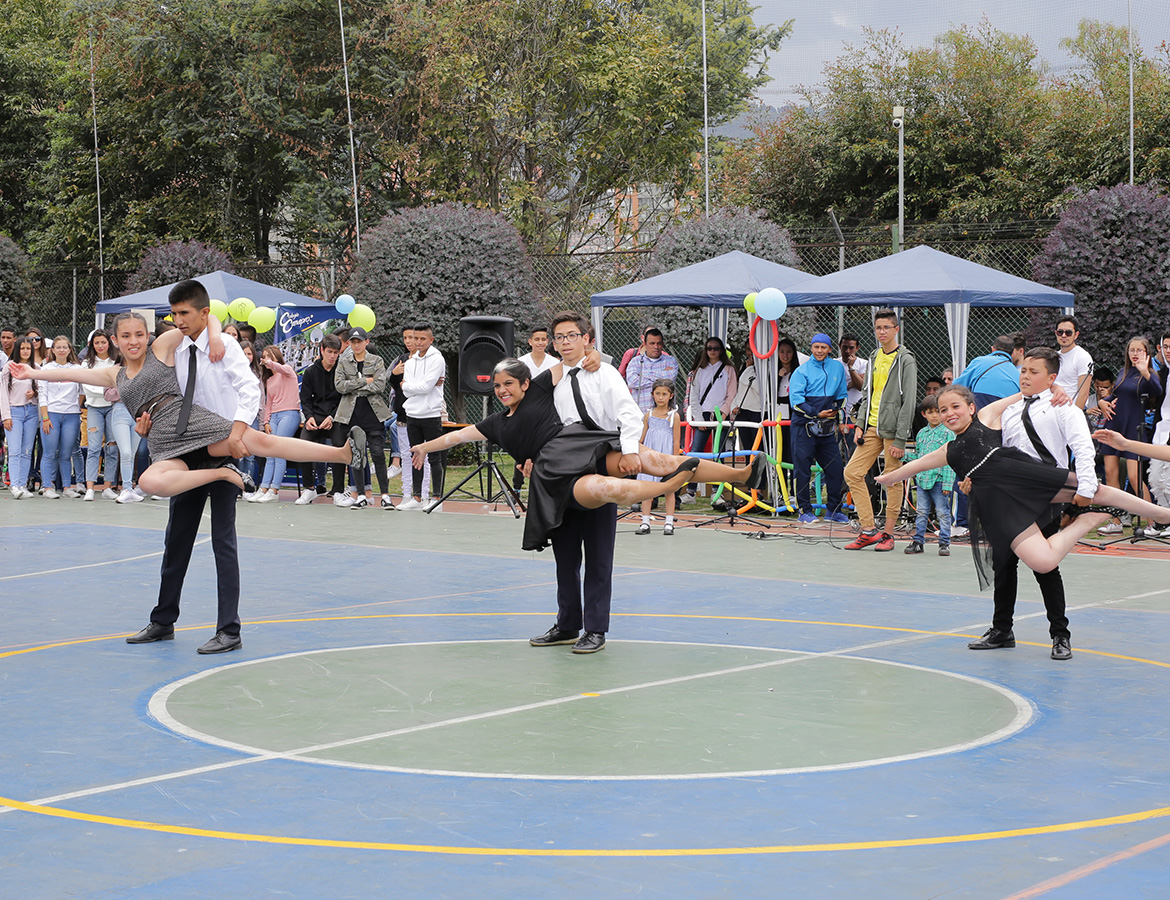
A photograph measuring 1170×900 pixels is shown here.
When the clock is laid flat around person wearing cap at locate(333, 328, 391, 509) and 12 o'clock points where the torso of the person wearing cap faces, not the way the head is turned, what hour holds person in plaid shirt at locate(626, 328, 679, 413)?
The person in plaid shirt is roughly at 10 o'clock from the person wearing cap.

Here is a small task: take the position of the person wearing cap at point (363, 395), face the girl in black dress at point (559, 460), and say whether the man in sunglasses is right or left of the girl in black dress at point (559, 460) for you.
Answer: left

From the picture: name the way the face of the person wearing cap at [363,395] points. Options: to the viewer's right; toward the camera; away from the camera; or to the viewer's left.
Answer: toward the camera

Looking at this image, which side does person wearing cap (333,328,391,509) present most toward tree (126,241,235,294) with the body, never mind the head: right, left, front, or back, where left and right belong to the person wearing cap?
back

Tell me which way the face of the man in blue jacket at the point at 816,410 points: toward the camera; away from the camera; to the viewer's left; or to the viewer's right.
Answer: toward the camera

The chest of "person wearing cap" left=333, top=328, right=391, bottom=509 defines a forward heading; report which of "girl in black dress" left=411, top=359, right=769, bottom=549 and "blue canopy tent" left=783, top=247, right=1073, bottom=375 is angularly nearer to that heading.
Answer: the girl in black dress

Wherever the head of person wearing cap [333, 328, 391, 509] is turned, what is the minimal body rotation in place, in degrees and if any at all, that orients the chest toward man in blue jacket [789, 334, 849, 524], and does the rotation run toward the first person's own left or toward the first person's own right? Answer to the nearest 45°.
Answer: approximately 45° to the first person's own left

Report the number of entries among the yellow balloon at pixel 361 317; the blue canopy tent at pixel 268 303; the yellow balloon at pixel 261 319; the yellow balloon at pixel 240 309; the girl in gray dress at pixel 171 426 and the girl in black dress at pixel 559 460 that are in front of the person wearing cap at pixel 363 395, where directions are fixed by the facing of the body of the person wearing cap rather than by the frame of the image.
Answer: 2

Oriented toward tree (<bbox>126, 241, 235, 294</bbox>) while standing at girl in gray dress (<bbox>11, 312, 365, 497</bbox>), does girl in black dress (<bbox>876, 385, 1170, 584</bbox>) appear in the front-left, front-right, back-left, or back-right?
back-right

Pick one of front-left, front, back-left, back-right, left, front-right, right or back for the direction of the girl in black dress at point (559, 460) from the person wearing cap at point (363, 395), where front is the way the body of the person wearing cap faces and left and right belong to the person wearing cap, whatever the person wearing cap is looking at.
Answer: front

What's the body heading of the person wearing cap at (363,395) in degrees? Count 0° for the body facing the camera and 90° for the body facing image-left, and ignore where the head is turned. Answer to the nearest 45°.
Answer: approximately 0°

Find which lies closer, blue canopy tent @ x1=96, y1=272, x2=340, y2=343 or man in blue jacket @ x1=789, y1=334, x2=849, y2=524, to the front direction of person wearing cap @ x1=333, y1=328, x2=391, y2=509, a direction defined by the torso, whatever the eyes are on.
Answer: the man in blue jacket

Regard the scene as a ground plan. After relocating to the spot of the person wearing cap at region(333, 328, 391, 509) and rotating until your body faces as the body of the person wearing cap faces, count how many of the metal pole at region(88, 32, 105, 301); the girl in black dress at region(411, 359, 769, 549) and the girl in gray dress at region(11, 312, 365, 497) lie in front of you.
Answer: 2

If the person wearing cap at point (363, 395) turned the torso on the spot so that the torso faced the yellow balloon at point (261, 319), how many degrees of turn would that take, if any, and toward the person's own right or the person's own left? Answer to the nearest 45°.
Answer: approximately 135° to the person's own right

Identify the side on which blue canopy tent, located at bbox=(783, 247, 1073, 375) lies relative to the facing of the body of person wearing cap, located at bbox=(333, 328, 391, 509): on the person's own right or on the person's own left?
on the person's own left
